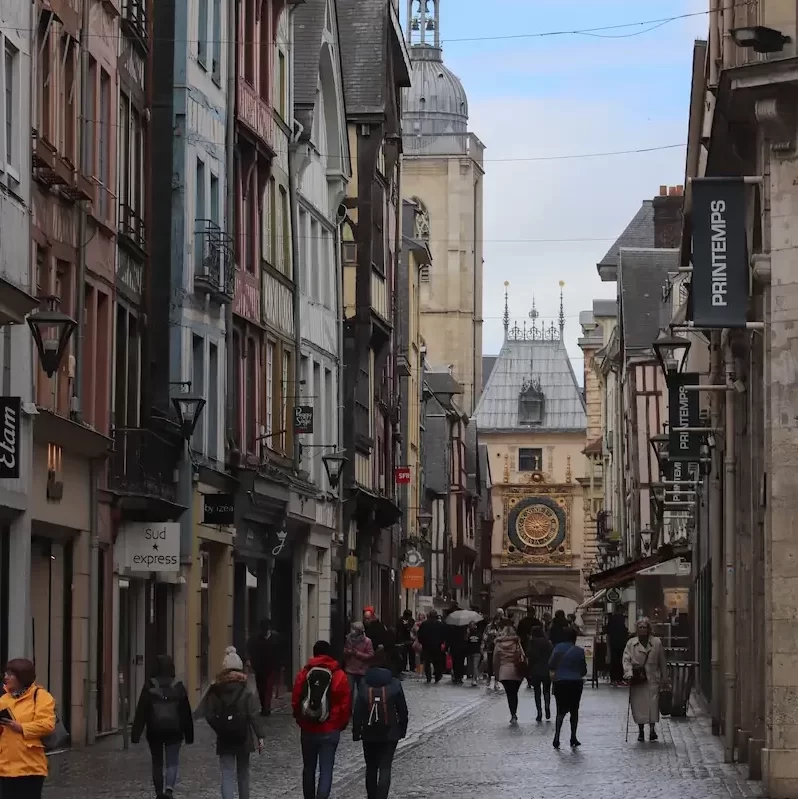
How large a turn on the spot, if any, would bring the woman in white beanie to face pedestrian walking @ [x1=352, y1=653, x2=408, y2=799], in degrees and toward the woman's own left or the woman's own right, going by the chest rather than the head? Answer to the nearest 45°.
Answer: approximately 45° to the woman's own right

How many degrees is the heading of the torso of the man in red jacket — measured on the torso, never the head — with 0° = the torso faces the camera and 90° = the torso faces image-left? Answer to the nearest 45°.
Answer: approximately 180°

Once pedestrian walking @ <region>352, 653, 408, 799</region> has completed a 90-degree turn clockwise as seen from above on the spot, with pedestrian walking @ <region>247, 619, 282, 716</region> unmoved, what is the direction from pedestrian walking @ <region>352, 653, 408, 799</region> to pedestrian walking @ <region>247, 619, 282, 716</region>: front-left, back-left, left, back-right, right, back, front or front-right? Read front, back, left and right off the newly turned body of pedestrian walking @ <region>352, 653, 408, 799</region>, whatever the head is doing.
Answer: left

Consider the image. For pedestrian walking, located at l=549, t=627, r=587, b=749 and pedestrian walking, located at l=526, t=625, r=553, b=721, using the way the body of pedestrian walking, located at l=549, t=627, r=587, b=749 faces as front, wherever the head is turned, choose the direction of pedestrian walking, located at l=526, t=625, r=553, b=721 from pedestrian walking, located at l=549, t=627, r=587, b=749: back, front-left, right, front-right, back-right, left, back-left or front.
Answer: front

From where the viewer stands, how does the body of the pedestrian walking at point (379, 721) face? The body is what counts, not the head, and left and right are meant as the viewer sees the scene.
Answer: facing away from the viewer

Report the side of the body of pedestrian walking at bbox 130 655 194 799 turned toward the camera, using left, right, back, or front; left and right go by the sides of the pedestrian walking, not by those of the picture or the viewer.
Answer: back

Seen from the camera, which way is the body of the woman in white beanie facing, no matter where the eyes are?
away from the camera

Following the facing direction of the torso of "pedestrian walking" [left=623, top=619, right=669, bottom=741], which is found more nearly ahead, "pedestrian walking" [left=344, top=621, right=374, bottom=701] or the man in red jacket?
the man in red jacket

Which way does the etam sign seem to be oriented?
toward the camera

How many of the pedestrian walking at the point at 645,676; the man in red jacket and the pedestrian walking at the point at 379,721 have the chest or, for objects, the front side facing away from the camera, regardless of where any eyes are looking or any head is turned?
2

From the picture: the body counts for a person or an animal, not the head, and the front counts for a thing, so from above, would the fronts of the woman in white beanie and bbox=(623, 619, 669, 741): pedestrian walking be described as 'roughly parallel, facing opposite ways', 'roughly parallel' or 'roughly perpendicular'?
roughly parallel, facing opposite ways

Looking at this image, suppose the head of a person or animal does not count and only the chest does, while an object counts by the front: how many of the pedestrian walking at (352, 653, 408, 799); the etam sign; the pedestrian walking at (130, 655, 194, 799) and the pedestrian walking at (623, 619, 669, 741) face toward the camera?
2

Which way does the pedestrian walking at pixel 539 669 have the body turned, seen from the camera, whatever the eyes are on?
away from the camera

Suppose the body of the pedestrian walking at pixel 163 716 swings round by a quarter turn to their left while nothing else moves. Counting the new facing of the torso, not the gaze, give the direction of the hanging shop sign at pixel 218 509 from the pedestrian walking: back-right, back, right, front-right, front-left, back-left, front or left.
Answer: right

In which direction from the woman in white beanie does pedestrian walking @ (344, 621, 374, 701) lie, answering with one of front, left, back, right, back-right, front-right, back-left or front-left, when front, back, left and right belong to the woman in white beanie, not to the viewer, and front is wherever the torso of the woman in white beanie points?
front

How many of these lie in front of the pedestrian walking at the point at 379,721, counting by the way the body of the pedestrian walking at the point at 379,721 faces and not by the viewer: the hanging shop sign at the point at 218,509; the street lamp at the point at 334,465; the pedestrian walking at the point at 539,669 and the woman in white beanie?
3

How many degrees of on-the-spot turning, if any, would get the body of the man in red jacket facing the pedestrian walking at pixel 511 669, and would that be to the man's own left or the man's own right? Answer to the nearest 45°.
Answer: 0° — they already face them

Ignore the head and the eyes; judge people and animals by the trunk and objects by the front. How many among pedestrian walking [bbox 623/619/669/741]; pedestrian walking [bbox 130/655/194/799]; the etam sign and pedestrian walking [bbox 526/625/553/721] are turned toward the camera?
2

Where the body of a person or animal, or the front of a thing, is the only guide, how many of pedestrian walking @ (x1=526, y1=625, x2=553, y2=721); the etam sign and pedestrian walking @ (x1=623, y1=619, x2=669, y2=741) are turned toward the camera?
2

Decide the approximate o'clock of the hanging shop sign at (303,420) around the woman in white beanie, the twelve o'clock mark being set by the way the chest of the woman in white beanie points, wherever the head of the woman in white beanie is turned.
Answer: The hanging shop sign is roughly at 12 o'clock from the woman in white beanie.
